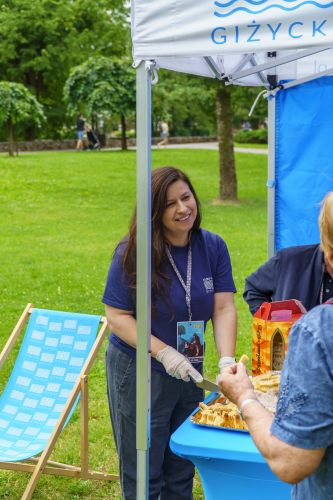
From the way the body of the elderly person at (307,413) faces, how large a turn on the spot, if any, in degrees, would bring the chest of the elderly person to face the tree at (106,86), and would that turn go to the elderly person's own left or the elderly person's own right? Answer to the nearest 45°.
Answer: approximately 45° to the elderly person's own right

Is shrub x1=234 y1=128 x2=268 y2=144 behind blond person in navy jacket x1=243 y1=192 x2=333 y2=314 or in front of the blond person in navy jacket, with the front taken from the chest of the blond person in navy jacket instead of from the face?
behind

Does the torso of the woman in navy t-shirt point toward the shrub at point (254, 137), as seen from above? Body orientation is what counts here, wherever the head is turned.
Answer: no

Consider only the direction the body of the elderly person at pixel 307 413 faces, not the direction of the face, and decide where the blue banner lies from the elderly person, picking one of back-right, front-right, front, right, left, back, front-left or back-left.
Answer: front-right

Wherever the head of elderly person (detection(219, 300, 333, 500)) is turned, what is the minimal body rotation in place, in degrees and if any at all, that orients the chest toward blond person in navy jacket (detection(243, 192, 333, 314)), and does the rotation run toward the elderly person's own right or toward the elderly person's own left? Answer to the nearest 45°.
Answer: approximately 45° to the elderly person's own right

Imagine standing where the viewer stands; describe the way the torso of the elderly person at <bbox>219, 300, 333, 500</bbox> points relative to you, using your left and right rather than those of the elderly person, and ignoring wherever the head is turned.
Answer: facing away from the viewer and to the left of the viewer

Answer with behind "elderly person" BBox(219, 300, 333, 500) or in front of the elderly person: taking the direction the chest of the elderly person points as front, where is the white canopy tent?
in front

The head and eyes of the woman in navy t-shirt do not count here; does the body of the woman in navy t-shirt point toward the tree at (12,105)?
no

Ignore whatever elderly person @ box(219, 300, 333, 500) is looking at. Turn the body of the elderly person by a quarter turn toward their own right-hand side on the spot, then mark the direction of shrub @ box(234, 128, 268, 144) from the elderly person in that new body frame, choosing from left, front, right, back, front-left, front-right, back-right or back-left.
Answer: front-left

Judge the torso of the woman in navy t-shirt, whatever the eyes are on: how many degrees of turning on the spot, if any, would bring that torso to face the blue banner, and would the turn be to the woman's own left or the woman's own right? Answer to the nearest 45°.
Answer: approximately 90° to the woman's own left

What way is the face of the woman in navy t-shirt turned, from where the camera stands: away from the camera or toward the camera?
toward the camera
